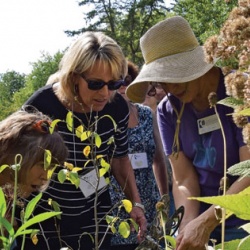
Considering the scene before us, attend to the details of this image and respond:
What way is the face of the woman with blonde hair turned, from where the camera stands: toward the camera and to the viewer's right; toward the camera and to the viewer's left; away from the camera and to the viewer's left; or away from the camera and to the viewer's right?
toward the camera and to the viewer's right

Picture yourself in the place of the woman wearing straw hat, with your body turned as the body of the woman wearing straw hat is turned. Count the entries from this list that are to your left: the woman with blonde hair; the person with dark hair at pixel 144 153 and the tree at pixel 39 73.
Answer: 0

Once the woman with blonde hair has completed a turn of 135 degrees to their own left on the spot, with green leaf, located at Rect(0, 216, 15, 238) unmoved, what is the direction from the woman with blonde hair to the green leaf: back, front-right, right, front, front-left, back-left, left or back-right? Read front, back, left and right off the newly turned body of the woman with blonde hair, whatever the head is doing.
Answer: back

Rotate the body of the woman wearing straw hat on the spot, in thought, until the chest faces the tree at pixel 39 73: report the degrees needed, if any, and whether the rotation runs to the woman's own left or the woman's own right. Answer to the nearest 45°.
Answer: approximately 135° to the woman's own right

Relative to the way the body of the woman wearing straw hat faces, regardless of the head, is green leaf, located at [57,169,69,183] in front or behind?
in front

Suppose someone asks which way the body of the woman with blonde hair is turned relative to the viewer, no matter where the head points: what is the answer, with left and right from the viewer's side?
facing the viewer and to the right of the viewer

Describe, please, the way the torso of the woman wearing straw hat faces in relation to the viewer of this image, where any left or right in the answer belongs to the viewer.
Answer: facing the viewer and to the left of the viewer

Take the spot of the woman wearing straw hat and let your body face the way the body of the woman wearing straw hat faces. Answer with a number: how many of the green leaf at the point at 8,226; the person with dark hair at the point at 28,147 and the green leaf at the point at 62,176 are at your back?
0

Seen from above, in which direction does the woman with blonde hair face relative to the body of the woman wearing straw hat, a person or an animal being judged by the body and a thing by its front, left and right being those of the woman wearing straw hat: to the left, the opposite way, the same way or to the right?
to the left

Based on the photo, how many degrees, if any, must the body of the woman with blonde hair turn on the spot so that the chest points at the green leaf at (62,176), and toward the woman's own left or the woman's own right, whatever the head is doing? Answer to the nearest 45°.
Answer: approximately 45° to the woman's own right

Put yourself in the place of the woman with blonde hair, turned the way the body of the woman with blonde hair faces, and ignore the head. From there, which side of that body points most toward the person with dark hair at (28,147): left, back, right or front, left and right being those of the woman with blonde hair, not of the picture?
right

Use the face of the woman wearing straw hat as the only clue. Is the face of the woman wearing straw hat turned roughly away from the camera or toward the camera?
toward the camera

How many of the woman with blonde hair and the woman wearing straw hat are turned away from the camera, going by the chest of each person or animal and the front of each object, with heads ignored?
0
